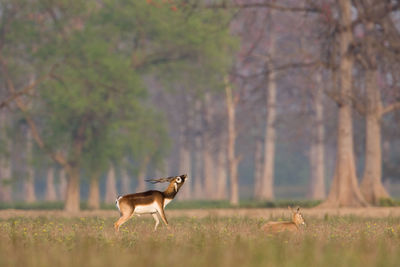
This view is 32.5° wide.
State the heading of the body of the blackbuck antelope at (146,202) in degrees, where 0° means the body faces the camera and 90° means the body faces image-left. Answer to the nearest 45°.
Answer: approximately 270°

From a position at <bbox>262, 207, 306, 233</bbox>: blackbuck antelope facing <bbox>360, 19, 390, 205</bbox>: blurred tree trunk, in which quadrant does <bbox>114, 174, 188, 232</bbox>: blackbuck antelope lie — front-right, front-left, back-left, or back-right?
back-left

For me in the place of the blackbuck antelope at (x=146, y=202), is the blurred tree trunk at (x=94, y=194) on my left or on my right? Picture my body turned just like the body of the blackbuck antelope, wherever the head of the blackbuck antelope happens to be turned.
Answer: on my left

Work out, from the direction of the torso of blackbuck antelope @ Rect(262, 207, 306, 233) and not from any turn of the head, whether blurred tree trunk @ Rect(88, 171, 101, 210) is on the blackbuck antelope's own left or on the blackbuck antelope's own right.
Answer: on the blackbuck antelope's own left

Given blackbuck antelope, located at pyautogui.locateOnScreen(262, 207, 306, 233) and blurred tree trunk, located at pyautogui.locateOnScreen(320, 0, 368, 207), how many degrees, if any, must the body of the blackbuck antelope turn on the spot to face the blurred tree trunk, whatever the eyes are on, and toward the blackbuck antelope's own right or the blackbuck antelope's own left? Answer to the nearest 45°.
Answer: approximately 90° to the blackbuck antelope's own left

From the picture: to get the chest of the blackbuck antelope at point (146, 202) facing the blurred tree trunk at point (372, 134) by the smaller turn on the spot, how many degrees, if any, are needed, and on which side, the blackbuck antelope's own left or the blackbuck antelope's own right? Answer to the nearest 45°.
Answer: approximately 45° to the blackbuck antelope's own left

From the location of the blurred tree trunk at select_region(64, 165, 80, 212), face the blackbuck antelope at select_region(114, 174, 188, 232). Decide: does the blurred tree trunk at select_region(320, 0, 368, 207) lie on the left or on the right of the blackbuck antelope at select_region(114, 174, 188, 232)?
left

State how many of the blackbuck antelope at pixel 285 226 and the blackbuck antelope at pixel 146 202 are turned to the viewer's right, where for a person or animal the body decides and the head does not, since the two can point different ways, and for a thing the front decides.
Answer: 2

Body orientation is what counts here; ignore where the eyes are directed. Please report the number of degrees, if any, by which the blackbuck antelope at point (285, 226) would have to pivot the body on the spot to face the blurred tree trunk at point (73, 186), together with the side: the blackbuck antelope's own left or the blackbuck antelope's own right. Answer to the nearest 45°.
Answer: approximately 135° to the blackbuck antelope's own left

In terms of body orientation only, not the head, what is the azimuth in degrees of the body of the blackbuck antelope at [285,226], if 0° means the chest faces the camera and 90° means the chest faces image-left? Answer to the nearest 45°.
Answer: approximately 270°
